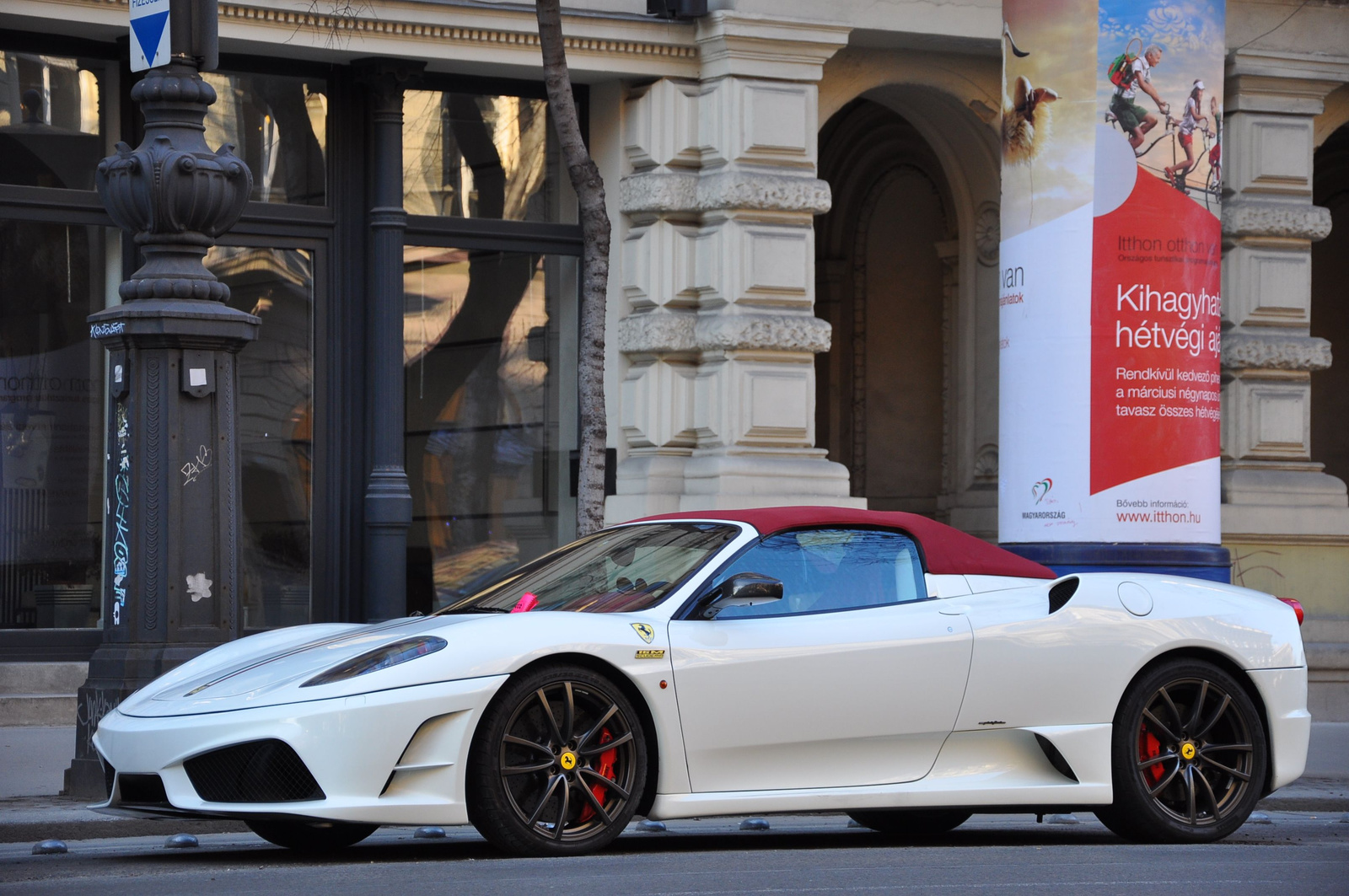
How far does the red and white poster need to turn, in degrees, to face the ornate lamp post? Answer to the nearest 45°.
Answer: approximately 45° to its right

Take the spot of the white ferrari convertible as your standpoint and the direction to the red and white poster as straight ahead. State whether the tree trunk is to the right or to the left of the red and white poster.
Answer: left

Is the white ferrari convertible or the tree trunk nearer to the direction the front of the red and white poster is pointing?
the white ferrari convertible

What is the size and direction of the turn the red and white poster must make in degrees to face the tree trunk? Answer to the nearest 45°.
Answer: approximately 45° to its right

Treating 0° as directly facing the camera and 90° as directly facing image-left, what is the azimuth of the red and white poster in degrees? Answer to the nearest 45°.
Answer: approximately 0°

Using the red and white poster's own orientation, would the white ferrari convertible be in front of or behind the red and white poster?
in front

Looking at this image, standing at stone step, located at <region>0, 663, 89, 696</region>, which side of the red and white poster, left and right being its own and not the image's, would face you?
right

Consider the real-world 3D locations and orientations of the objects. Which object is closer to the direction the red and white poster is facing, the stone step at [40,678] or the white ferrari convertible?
the white ferrari convertible
